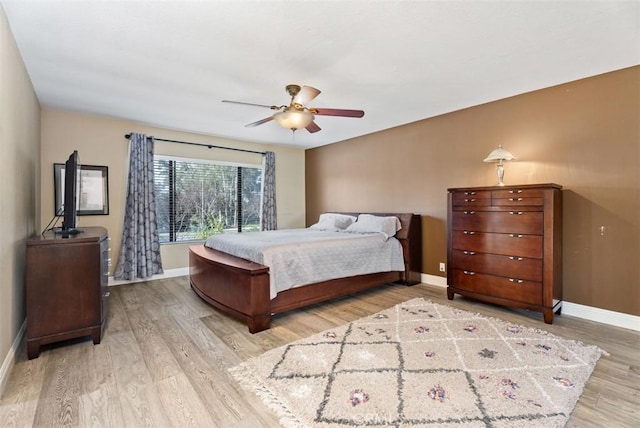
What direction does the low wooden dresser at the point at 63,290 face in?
to the viewer's right

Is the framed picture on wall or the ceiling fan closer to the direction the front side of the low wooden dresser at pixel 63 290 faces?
the ceiling fan

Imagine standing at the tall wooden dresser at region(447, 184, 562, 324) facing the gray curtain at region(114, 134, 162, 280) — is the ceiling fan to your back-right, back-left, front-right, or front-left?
front-left

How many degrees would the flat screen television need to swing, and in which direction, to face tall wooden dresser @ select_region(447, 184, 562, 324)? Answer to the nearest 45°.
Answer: approximately 45° to its right

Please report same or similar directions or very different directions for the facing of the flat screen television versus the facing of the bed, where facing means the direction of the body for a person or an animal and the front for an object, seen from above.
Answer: very different directions

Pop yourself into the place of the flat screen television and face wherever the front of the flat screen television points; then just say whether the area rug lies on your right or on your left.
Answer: on your right

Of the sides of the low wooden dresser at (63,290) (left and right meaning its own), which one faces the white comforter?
front

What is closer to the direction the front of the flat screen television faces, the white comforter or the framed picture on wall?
the white comforter

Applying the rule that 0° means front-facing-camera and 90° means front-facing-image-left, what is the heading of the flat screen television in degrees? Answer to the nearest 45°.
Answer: approximately 270°

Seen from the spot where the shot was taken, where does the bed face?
facing the viewer and to the left of the viewer

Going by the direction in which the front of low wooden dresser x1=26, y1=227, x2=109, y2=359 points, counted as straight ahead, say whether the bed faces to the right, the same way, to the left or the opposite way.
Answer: the opposite way

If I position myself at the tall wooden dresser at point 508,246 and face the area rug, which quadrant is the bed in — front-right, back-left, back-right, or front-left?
front-right

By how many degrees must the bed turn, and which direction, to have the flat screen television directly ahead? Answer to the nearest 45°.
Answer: approximately 45° to its right

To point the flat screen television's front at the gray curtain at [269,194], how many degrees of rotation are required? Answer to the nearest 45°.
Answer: approximately 45° to its left
